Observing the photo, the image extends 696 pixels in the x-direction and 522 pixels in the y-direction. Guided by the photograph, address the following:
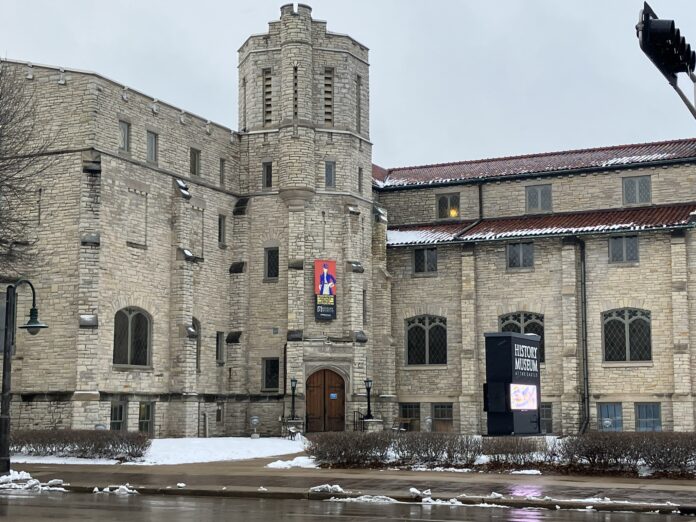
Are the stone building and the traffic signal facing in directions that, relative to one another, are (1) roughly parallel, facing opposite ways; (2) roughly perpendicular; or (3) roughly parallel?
roughly perpendicular

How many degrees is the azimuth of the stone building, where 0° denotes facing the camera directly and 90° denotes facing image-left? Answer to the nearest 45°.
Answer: approximately 0°

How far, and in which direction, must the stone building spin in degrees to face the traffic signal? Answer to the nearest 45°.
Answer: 0° — it already faces it
